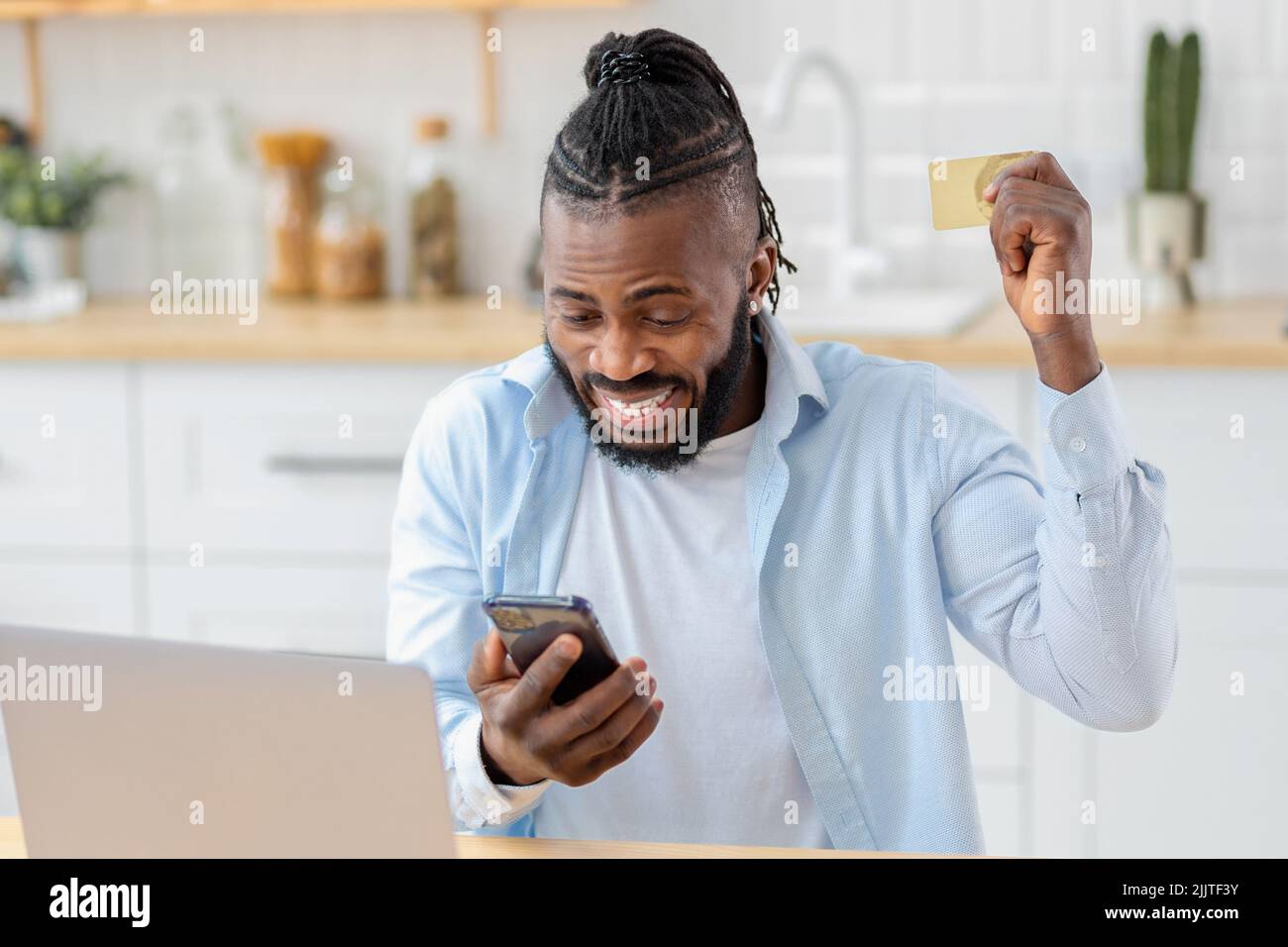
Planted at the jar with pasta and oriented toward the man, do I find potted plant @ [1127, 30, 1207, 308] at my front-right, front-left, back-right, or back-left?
front-left

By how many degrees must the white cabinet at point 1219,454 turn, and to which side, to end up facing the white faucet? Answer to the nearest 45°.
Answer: approximately 135° to its right

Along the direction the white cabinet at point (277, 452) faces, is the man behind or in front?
in front

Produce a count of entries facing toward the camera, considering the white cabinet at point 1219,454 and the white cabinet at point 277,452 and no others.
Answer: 2

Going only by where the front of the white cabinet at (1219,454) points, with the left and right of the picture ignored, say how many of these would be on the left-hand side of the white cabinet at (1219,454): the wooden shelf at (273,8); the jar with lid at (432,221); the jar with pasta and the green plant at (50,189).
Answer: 0

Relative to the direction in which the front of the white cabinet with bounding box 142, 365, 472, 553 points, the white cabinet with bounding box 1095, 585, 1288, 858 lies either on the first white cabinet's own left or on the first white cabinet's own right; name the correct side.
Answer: on the first white cabinet's own left

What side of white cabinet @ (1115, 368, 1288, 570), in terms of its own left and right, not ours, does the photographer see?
front

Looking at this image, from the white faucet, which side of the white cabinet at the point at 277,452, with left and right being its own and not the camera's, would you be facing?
left

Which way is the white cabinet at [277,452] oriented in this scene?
toward the camera

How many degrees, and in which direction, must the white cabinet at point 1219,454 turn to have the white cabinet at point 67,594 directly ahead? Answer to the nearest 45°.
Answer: approximately 90° to its right

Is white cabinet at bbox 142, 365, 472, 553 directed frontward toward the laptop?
yes

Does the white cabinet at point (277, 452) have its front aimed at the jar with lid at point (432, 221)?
no

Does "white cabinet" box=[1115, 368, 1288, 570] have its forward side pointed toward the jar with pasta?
no

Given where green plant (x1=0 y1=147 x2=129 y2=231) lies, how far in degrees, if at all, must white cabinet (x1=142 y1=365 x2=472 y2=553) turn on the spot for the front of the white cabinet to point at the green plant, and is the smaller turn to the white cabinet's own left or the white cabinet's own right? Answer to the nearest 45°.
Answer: approximately 135° to the white cabinet's own right

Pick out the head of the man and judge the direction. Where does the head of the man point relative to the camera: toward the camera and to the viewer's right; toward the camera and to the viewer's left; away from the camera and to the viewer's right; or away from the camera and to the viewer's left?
toward the camera and to the viewer's left
